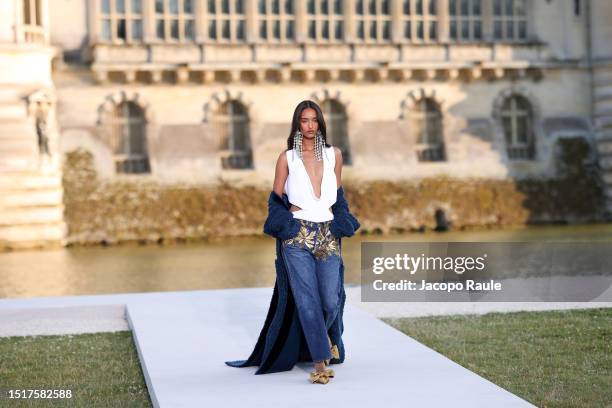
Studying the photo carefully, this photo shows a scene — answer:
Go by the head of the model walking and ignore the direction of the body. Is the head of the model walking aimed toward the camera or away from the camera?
toward the camera

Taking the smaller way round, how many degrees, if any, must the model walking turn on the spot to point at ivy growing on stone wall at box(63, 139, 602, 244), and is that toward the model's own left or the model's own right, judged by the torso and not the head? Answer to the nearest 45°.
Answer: approximately 180°

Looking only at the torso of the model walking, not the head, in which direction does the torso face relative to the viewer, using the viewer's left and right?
facing the viewer
